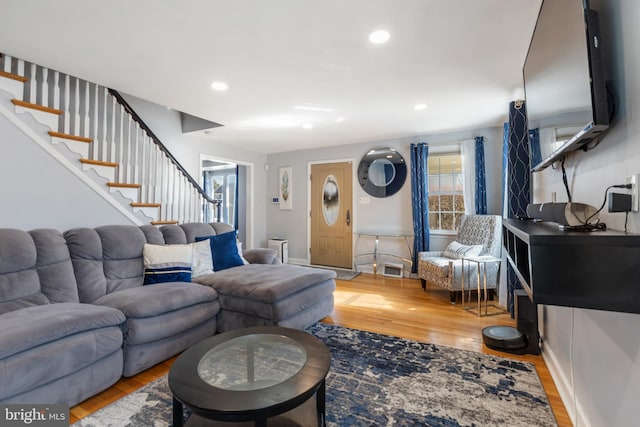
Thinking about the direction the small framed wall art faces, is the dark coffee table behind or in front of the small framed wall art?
in front

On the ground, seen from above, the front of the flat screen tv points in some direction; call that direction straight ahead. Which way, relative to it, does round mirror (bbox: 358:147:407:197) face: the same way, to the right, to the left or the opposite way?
to the left

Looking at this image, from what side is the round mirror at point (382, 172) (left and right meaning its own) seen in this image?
front

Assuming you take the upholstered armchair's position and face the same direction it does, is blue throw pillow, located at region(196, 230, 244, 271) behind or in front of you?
in front

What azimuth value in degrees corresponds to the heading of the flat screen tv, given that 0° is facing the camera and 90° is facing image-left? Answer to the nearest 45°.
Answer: approximately 45°

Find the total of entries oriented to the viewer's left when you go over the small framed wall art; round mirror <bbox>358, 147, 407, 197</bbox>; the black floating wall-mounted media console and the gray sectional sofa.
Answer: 1

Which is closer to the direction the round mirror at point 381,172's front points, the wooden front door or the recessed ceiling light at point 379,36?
the recessed ceiling light

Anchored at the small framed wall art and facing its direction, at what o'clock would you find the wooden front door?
The wooden front door is roughly at 10 o'clock from the small framed wall art.

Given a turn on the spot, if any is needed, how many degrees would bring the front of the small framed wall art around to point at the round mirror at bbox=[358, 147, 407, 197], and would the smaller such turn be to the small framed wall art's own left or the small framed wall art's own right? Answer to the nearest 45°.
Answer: approximately 45° to the small framed wall art's own left

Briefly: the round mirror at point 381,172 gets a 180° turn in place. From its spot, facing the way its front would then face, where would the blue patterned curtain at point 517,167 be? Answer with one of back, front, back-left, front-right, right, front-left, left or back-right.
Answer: back-right

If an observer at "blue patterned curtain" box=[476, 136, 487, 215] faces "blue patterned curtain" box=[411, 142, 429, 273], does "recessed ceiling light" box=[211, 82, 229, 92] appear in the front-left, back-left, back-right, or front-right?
front-left

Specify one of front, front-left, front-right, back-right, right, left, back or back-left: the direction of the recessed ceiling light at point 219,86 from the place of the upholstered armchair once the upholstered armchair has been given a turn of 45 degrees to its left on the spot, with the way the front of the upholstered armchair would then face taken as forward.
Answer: front-right

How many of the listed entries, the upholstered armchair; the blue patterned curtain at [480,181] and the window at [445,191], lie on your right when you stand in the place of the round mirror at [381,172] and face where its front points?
0

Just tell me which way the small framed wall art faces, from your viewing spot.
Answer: facing the viewer

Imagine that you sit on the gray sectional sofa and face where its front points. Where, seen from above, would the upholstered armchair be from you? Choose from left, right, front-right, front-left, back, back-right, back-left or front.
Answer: front-left

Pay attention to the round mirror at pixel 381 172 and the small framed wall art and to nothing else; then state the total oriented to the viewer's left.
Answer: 0

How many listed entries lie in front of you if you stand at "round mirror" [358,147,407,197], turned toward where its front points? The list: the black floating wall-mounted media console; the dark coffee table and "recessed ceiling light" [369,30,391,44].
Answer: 3

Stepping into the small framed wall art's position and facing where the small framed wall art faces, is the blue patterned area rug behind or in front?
in front

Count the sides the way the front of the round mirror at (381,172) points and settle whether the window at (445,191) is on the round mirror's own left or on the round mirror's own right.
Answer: on the round mirror's own left
